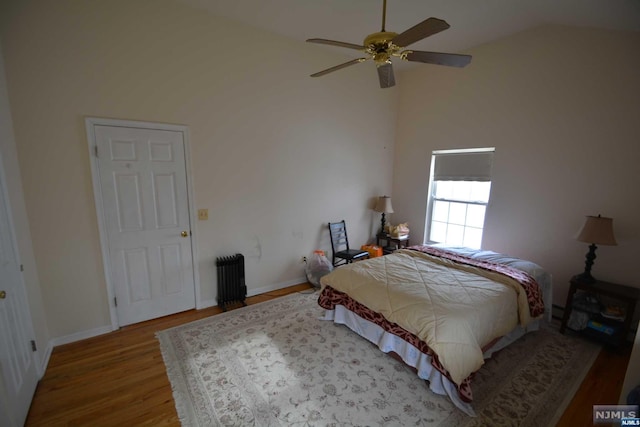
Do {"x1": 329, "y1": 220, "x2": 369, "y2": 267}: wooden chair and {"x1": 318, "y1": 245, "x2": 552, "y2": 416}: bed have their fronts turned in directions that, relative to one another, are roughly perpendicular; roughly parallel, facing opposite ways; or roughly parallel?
roughly perpendicular

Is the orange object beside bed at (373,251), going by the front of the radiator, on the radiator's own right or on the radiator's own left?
on the radiator's own left

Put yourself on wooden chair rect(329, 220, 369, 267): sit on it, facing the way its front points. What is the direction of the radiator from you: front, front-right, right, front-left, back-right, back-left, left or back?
right

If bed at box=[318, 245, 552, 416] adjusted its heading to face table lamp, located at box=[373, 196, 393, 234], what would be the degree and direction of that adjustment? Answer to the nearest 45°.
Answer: approximately 90° to its right

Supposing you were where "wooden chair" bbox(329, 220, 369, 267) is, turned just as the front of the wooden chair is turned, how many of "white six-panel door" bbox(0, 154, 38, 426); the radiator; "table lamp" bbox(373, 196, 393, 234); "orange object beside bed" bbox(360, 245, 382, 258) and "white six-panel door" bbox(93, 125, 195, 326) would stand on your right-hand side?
3

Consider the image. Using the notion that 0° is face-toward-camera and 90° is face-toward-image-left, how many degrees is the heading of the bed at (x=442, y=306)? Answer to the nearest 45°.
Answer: approximately 45°

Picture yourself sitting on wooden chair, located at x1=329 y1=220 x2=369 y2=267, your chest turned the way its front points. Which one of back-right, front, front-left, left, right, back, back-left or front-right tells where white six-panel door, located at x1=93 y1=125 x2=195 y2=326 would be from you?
right

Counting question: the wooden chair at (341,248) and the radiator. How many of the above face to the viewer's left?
0

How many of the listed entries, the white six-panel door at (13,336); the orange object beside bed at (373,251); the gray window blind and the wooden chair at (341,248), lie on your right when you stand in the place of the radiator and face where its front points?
1

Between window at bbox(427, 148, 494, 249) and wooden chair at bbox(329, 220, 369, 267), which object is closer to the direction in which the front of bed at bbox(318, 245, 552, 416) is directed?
the wooden chair

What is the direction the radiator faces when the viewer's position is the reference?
facing the viewer and to the right of the viewer

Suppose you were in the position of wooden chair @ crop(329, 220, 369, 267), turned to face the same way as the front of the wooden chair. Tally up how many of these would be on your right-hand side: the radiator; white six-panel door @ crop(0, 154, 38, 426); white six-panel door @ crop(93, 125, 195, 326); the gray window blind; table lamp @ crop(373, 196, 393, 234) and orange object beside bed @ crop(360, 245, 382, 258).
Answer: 3

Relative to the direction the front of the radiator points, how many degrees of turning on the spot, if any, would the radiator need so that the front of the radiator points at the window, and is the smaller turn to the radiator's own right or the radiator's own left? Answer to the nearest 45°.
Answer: approximately 45° to the radiator's own left

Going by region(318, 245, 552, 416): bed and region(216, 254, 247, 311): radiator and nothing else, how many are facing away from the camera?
0

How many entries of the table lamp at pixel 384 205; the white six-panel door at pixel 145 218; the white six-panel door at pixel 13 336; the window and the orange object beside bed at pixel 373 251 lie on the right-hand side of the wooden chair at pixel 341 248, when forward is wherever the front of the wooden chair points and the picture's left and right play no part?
2
